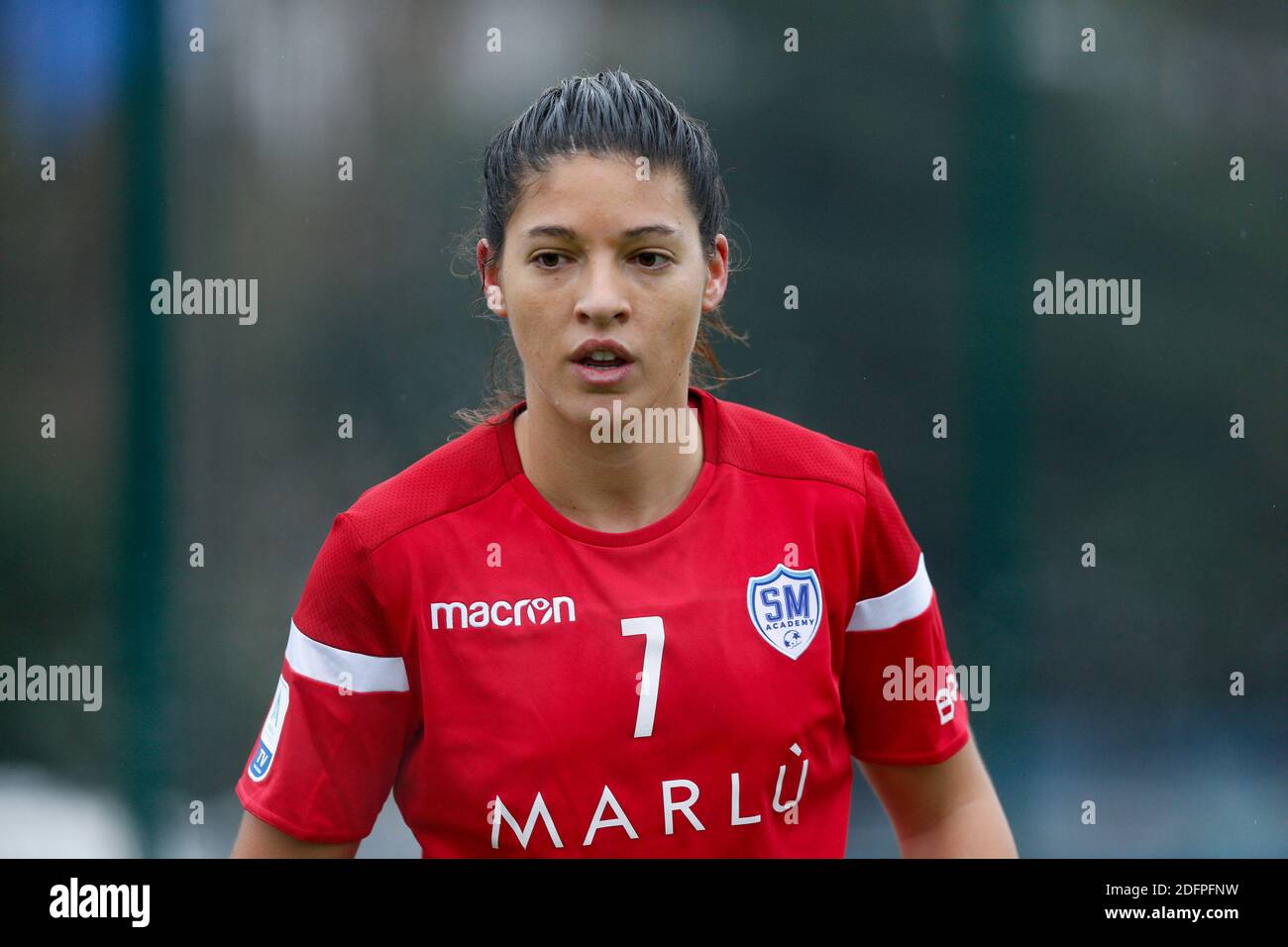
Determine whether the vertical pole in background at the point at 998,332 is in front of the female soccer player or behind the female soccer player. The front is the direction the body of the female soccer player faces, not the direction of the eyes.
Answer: behind

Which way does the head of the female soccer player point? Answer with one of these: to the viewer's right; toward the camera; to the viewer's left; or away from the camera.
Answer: toward the camera

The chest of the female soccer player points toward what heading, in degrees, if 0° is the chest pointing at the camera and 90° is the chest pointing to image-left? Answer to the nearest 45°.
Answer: approximately 0°

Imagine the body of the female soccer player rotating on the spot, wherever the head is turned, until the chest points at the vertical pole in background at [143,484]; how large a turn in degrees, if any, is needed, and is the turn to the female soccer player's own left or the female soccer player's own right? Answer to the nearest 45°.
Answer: approximately 135° to the female soccer player's own right
